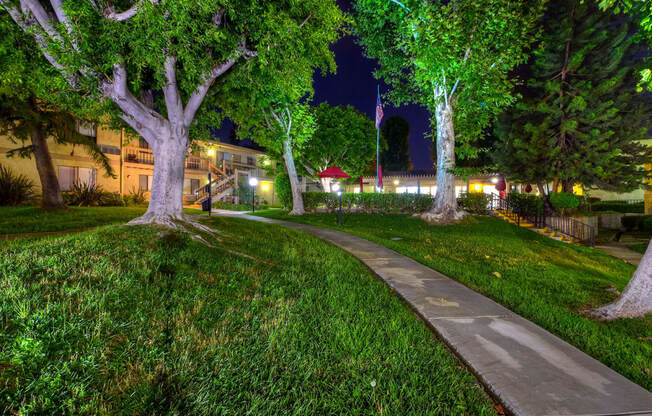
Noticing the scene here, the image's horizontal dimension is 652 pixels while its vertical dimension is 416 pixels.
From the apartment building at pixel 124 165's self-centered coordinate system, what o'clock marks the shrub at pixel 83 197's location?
The shrub is roughly at 2 o'clock from the apartment building.

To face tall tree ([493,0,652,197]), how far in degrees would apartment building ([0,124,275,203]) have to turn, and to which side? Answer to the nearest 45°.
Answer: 0° — it already faces it

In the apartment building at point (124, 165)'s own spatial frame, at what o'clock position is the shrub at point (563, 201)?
The shrub is roughly at 12 o'clock from the apartment building.

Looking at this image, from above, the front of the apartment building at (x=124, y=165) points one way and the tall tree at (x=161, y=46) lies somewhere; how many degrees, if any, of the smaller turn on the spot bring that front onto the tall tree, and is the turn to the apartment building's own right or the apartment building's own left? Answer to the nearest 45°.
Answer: approximately 45° to the apartment building's own right

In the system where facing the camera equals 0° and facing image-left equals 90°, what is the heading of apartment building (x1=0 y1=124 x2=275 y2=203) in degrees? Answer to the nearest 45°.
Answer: approximately 315°

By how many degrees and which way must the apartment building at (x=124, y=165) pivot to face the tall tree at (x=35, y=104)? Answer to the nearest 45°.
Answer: approximately 45° to its right

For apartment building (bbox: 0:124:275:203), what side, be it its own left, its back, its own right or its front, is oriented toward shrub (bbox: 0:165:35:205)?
right
